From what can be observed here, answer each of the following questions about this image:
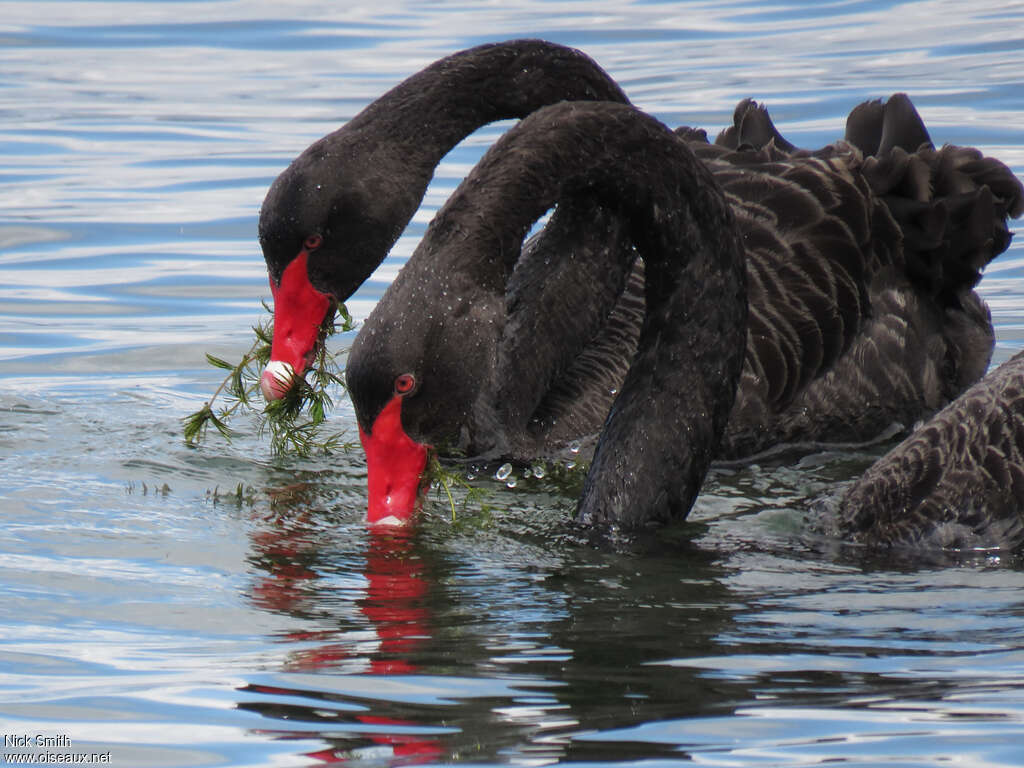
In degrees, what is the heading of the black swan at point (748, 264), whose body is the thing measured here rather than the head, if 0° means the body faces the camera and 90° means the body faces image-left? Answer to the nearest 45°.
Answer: approximately 90°

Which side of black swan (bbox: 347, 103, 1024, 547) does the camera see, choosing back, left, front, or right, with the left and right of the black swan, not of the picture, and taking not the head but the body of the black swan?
left
